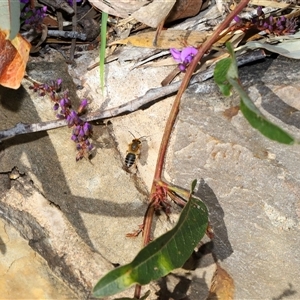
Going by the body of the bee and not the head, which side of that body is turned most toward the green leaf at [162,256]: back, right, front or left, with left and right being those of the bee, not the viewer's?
back

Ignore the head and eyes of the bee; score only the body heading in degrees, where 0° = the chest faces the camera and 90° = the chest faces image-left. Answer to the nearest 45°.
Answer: approximately 180°
